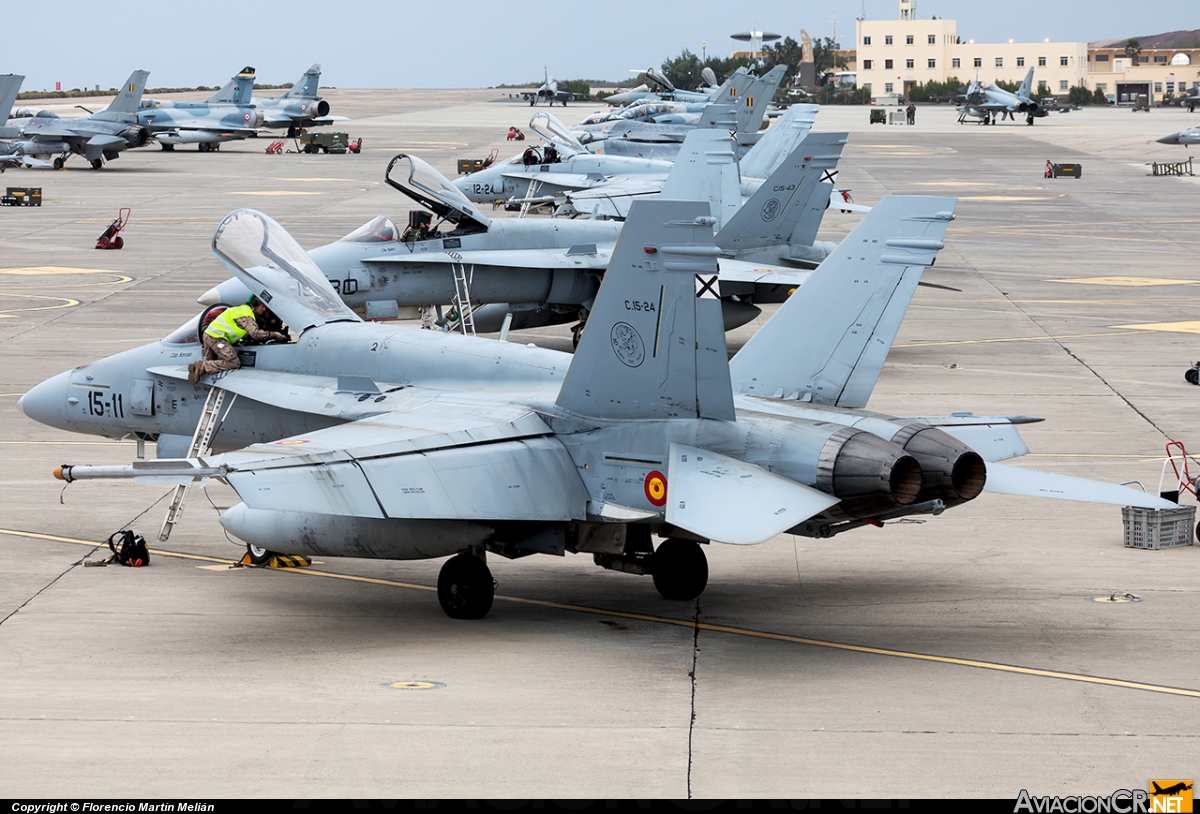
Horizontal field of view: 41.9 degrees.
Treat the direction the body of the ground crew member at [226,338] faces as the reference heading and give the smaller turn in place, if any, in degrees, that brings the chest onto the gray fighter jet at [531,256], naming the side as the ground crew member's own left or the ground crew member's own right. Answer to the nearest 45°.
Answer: approximately 45° to the ground crew member's own left

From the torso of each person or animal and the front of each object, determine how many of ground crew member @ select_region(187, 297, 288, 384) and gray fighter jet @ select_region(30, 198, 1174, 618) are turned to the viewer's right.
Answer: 1

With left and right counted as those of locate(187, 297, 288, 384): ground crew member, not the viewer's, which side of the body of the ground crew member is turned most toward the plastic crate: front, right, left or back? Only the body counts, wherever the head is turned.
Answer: front

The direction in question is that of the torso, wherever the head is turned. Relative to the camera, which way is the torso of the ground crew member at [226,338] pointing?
to the viewer's right

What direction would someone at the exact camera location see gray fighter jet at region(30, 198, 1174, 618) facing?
facing away from the viewer and to the left of the viewer

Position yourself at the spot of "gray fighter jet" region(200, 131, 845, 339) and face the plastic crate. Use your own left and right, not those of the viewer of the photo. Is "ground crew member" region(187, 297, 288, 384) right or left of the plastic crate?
right

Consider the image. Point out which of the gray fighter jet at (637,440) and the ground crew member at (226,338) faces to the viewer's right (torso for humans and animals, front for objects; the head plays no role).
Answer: the ground crew member

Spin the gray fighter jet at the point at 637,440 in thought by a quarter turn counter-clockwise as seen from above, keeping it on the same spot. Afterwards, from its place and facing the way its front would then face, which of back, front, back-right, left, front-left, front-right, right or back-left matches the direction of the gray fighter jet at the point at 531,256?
back-right
